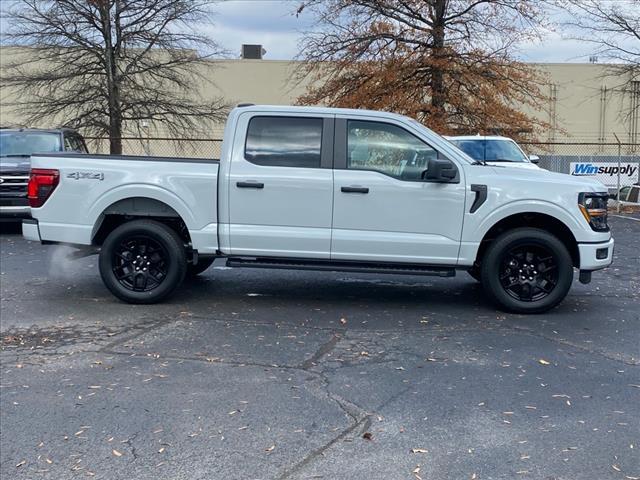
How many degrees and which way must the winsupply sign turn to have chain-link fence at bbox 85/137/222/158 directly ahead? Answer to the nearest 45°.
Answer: approximately 90° to its right

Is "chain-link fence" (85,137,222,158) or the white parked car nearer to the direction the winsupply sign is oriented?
the white parked car

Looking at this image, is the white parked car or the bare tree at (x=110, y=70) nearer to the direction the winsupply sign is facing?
the white parked car

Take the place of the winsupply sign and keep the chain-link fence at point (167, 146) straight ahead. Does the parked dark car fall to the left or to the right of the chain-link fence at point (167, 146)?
left

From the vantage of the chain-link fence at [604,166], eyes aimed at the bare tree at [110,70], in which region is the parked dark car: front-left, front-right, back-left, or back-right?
front-left

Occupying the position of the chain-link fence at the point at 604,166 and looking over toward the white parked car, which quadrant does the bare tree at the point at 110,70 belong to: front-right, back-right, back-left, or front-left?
front-right

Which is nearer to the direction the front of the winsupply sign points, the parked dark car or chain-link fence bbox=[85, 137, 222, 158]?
the parked dark car

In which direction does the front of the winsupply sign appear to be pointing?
toward the camera

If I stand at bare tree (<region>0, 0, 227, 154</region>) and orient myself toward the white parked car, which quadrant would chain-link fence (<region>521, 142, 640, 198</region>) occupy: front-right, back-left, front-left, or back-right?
front-left

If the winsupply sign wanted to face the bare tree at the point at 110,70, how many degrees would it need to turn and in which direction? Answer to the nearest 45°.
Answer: approximately 45° to its right

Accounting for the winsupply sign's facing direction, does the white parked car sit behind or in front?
in front

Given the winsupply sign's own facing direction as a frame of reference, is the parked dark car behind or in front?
in front
